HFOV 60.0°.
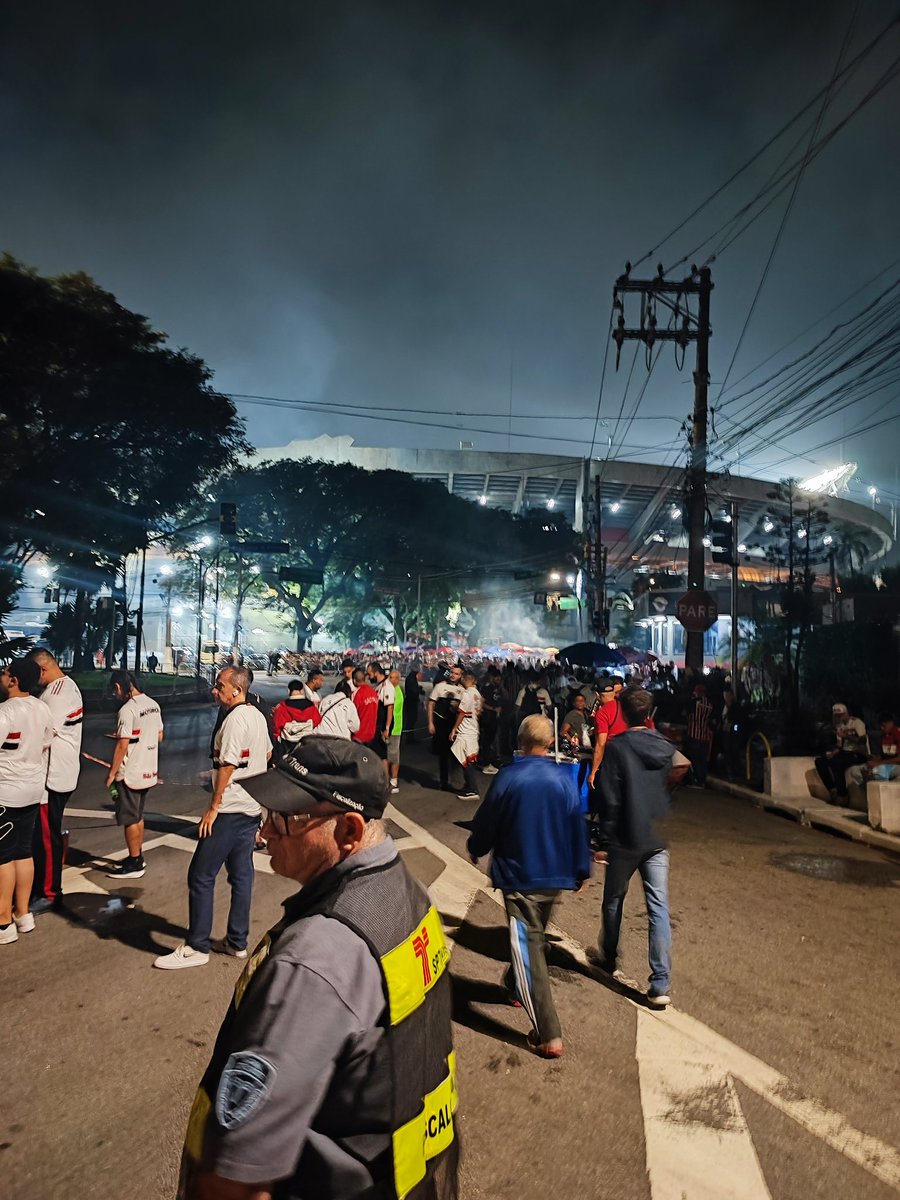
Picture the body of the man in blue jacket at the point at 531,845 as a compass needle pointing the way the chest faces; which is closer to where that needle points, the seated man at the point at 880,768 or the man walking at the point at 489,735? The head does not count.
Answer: the man walking

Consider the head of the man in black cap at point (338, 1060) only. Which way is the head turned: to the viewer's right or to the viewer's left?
to the viewer's left

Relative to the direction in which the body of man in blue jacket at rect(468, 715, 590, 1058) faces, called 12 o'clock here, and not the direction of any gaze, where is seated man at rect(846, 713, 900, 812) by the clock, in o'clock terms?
The seated man is roughly at 1 o'clock from the man in blue jacket.

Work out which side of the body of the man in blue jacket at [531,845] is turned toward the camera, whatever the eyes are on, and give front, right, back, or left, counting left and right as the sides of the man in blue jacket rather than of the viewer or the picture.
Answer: back

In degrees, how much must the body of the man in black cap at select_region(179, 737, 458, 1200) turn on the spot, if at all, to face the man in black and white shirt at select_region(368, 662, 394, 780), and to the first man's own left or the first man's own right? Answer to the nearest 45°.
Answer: approximately 90° to the first man's own right

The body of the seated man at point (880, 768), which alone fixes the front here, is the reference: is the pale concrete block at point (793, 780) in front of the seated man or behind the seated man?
in front

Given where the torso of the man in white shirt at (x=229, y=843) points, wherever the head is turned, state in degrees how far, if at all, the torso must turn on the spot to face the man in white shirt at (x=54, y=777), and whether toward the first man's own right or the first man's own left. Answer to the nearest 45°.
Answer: approximately 45° to the first man's own right

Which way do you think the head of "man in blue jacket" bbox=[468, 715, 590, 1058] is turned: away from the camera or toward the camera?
away from the camera

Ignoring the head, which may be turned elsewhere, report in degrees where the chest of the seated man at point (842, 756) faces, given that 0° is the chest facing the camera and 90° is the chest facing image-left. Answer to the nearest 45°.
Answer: approximately 45°

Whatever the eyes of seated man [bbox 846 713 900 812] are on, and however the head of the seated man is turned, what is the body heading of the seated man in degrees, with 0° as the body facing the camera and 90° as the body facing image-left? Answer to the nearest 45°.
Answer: approximately 90°

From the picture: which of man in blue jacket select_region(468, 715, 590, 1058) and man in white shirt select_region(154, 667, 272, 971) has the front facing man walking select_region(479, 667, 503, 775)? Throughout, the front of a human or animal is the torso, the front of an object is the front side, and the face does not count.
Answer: the man in blue jacket

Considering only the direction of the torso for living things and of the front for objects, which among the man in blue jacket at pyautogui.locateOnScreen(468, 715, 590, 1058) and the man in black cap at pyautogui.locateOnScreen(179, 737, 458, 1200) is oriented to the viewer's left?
the man in black cap
